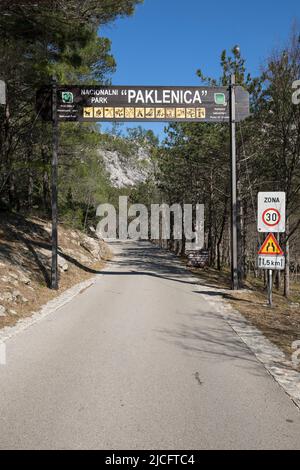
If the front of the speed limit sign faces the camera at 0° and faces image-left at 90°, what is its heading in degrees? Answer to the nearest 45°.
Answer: approximately 0°

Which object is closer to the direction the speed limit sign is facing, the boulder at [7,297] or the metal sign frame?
the boulder

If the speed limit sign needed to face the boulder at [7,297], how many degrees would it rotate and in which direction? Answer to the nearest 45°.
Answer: approximately 45° to its right

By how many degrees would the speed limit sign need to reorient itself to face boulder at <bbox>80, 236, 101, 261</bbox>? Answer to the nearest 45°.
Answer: approximately 135° to its right

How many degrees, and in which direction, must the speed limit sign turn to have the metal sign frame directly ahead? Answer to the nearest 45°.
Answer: approximately 135° to its right
